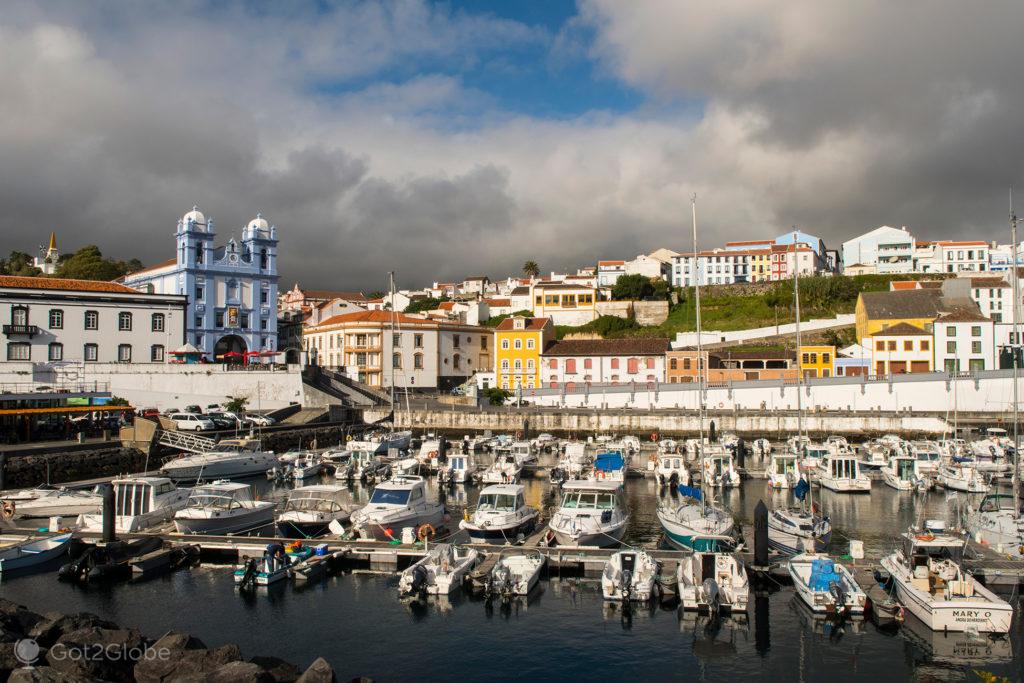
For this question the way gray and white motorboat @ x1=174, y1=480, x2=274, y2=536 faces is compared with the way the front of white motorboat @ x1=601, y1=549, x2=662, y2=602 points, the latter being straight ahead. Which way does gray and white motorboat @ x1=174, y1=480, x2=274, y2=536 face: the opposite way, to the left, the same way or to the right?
the opposite way

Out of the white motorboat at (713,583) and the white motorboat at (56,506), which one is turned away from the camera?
the white motorboat at (713,583)

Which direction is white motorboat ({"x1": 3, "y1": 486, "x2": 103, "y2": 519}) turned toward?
to the viewer's left

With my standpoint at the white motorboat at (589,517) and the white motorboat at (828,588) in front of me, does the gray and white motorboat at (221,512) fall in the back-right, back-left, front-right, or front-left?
back-right

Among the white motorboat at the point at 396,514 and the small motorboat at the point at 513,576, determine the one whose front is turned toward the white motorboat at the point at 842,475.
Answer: the small motorboat

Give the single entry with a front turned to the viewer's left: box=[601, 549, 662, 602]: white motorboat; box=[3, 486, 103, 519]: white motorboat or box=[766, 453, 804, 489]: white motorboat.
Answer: box=[3, 486, 103, 519]: white motorboat

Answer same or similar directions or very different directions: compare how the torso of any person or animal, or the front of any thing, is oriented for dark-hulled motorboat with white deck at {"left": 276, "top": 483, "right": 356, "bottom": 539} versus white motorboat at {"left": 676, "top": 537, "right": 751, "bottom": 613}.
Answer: very different directions

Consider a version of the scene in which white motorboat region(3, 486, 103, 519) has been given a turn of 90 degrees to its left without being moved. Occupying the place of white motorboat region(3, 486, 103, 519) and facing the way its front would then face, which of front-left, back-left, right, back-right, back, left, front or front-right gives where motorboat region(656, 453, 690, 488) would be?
left

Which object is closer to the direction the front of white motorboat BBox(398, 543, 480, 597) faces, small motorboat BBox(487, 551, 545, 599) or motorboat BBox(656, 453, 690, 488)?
the motorboat BBox(656, 453, 690, 488)

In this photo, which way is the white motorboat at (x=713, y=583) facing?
away from the camera

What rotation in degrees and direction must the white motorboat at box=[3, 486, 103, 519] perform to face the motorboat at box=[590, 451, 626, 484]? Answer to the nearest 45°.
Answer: approximately 180°

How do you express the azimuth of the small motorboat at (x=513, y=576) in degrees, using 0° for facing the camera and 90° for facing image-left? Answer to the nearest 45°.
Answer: approximately 225°
